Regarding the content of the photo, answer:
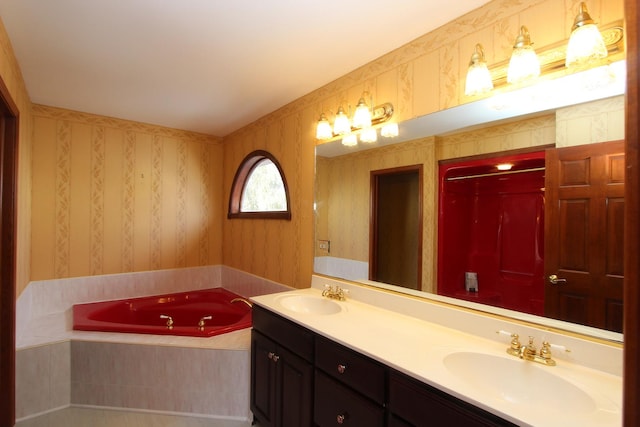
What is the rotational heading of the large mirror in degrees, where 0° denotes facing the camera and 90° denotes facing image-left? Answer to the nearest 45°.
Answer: approximately 45°

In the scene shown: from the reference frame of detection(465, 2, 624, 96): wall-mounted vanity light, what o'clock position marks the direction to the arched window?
The arched window is roughly at 2 o'clock from the wall-mounted vanity light.

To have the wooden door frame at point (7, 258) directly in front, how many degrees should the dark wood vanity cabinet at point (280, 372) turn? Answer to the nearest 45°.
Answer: approximately 45° to its right

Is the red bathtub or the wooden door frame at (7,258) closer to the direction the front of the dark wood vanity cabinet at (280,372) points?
the wooden door frame

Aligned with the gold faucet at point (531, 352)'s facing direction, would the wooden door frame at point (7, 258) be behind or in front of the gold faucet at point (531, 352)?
in front

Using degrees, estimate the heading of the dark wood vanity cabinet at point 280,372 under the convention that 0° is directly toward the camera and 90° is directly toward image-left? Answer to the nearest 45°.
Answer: approximately 45°

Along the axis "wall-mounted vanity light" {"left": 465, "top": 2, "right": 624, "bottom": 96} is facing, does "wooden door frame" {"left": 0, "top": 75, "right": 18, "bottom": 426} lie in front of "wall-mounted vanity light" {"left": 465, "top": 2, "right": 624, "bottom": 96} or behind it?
in front
